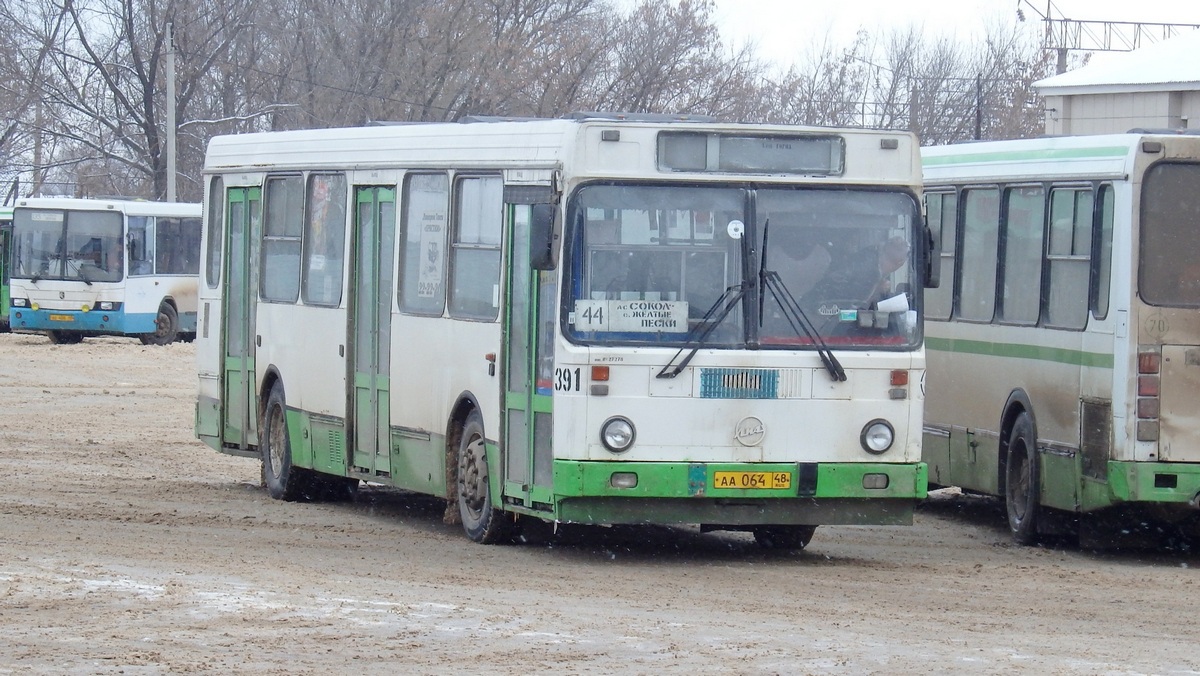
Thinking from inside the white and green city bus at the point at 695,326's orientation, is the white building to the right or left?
on its left

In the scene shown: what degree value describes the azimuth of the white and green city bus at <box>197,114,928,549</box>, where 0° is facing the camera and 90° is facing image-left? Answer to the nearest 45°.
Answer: approximately 315°

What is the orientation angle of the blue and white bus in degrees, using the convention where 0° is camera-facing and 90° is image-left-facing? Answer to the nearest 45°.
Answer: approximately 45°
